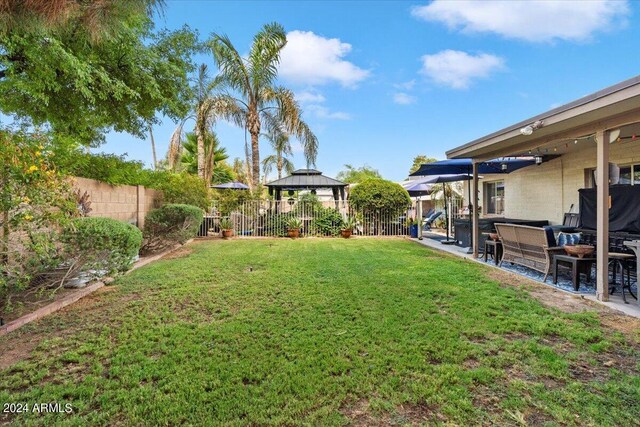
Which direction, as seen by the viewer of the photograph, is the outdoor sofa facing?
facing away from the viewer and to the right of the viewer

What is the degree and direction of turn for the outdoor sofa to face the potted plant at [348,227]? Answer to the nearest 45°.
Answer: approximately 90° to its left

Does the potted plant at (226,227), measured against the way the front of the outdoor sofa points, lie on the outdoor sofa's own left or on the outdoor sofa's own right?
on the outdoor sofa's own left

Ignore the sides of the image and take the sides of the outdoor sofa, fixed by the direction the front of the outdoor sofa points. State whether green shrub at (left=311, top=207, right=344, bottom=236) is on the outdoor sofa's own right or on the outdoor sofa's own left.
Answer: on the outdoor sofa's own left

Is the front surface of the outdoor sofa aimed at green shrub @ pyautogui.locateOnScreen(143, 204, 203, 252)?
no

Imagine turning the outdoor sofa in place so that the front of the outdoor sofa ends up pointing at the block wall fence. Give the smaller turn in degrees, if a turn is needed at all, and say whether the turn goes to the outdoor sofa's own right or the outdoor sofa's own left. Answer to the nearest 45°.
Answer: approximately 135° to the outdoor sofa's own left

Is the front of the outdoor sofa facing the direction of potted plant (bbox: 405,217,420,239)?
no

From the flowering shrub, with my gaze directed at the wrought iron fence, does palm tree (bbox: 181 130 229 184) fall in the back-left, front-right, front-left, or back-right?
front-left

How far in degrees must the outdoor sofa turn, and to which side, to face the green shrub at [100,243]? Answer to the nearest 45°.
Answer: approximately 180°

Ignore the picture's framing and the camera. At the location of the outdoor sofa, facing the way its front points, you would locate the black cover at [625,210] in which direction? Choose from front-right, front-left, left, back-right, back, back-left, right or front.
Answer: front

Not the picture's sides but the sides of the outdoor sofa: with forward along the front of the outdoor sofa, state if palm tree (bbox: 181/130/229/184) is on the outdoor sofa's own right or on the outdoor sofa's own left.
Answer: on the outdoor sofa's own left

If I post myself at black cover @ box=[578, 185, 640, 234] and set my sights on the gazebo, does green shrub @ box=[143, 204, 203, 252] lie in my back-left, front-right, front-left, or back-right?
front-left

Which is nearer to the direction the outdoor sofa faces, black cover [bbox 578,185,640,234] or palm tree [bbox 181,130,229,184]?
the black cover

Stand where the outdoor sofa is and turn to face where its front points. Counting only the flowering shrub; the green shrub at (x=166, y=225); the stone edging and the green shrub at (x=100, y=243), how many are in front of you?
0

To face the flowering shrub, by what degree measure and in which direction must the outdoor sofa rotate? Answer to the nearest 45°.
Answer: approximately 180°
